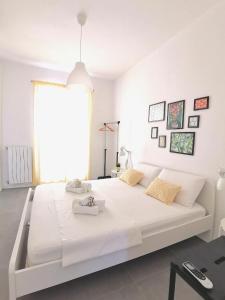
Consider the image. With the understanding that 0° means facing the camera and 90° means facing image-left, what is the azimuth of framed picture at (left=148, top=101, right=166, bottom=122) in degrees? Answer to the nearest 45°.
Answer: approximately 45°

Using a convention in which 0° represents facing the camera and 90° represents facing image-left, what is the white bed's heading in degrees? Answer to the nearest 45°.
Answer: approximately 45°

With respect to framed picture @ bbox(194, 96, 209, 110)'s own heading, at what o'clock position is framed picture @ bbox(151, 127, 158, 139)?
framed picture @ bbox(151, 127, 158, 139) is roughly at 3 o'clock from framed picture @ bbox(194, 96, 209, 110).

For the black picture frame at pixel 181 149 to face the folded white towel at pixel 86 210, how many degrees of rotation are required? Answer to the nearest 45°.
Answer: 0° — it already faces it

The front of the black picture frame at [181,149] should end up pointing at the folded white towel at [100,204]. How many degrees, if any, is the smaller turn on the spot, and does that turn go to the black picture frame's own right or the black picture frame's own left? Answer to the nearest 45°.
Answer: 0° — it already faces it

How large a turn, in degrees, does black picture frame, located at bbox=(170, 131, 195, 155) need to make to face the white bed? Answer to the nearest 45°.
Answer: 0° — it already faces it

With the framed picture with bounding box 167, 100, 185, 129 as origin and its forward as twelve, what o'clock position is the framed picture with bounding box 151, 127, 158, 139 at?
the framed picture with bounding box 151, 127, 158, 139 is roughly at 3 o'clock from the framed picture with bounding box 167, 100, 185, 129.

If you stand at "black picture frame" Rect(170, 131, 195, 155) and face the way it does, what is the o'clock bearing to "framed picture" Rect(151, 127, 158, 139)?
The framed picture is roughly at 3 o'clock from the black picture frame.

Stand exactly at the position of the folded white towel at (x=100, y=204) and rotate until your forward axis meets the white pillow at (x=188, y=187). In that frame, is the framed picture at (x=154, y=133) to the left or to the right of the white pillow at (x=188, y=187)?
left

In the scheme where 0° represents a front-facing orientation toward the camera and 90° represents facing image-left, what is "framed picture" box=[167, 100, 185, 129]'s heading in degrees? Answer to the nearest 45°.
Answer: approximately 45°
